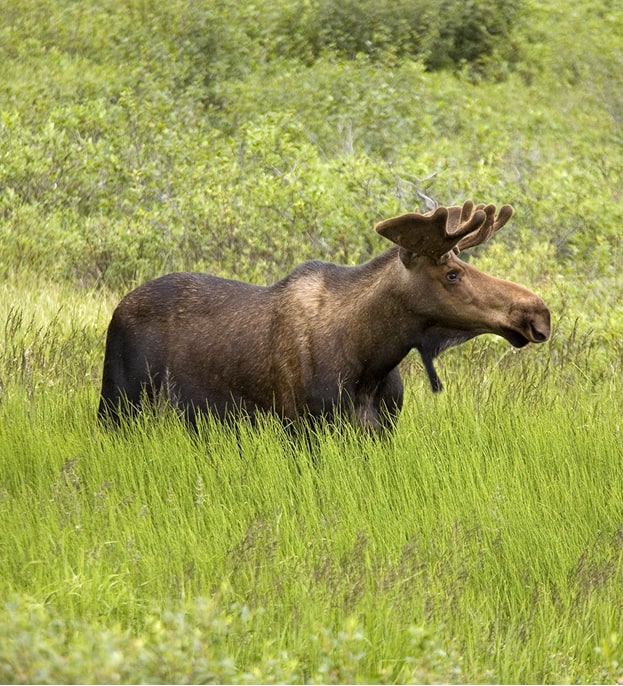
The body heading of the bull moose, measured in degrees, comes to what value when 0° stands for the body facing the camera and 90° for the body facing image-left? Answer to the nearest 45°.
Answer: approximately 270°
